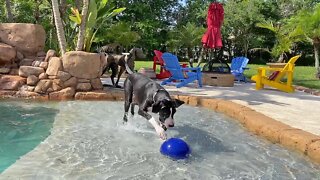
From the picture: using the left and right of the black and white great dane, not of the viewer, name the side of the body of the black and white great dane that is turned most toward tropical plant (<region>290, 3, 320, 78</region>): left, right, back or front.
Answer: left

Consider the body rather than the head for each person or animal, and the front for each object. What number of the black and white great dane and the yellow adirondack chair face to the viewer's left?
1

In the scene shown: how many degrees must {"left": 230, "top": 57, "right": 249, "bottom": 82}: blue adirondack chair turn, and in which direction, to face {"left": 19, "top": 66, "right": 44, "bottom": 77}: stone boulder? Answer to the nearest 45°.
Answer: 0° — it already faces it

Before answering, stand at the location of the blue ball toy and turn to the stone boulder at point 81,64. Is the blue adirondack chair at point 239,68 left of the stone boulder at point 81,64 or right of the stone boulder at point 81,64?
right

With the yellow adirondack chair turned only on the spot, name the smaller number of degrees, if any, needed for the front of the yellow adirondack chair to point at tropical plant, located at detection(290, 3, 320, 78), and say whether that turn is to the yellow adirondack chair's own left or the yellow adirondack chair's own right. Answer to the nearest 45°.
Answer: approximately 90° to the yellow adirondack chair's own right

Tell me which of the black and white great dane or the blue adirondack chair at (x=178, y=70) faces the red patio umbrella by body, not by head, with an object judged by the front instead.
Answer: the blue adirondack chair

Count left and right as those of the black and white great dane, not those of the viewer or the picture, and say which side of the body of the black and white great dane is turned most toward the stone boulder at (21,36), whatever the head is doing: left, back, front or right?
back

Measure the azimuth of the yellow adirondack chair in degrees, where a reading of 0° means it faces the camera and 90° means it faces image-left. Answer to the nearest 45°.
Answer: approximately 90°

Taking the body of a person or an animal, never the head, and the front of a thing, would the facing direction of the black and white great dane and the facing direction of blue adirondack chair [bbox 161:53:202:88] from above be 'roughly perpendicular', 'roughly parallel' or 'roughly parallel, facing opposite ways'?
roughly perpendicular

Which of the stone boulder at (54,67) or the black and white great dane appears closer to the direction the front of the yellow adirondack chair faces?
the stone boulder

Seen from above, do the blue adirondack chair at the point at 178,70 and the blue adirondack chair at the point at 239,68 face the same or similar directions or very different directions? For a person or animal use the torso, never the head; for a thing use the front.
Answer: very different directions

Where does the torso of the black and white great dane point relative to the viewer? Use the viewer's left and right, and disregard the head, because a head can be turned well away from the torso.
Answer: facing the viewer and to the right of the viewer

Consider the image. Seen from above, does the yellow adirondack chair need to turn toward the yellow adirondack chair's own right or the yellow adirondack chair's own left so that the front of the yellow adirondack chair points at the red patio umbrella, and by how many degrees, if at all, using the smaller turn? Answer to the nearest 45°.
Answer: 0° — it already faces it
